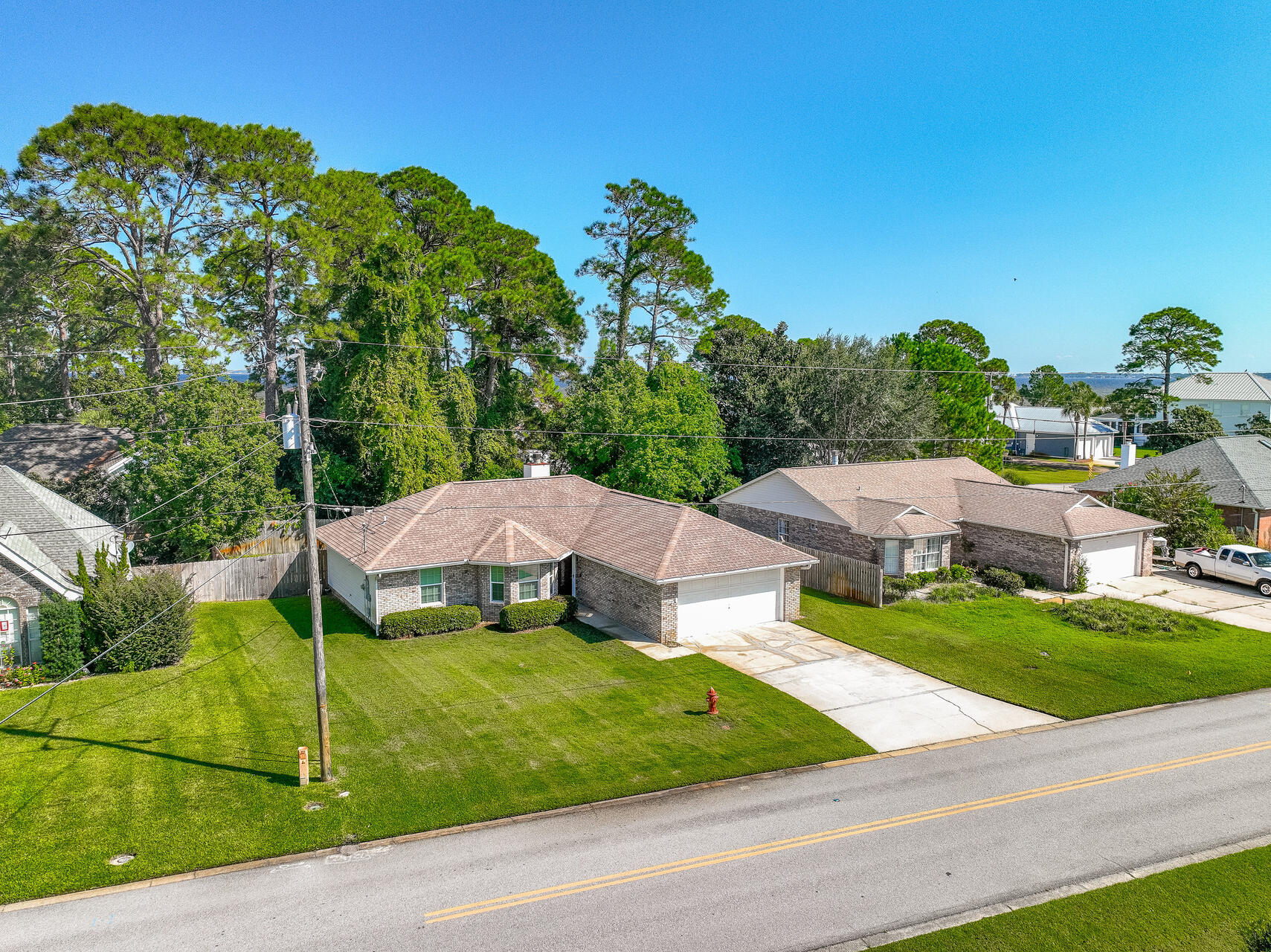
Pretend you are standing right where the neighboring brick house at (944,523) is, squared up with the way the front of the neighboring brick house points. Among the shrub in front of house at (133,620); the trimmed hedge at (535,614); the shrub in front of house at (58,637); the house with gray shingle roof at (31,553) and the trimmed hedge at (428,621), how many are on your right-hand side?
5

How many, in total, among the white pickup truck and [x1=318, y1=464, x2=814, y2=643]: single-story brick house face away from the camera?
0

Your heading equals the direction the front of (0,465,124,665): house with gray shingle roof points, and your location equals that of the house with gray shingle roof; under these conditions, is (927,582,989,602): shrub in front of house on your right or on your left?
on your left

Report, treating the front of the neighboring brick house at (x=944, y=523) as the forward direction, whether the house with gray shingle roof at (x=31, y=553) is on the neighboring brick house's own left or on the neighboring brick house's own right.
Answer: on the neighboring brick house's own right

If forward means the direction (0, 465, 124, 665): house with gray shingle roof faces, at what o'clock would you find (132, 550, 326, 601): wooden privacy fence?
The wooden privacy fence is roughly at 8 o'clock from the house with gray shingle roof.

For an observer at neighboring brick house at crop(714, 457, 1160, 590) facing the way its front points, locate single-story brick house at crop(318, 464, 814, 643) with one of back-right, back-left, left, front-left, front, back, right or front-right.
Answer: right

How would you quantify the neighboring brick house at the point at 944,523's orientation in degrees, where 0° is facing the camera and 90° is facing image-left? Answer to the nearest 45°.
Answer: approximately 315°

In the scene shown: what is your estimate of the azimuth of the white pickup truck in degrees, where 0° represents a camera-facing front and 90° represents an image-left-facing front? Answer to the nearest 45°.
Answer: approximately 315°

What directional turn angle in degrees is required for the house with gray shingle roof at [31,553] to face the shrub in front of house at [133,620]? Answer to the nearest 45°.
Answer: approximately 45° to its left

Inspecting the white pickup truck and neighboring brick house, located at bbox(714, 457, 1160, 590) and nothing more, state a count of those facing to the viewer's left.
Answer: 0

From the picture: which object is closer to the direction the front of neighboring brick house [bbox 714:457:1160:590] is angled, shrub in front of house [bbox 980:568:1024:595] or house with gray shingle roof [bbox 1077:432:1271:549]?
the shrub in front of house
